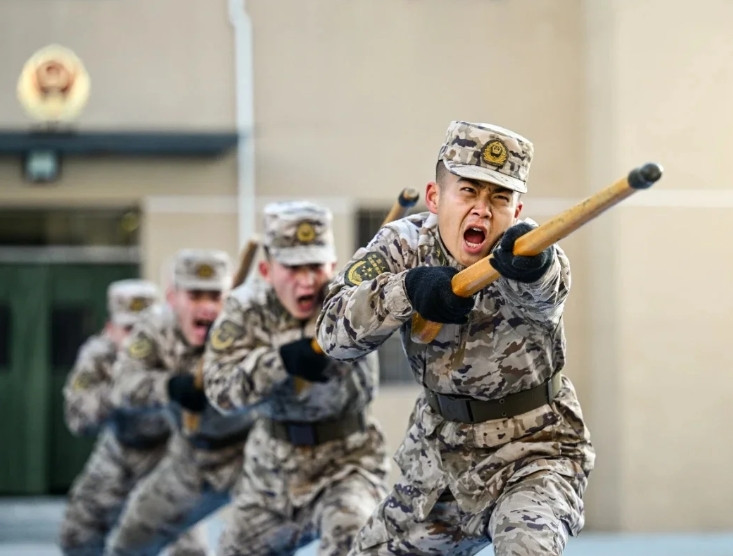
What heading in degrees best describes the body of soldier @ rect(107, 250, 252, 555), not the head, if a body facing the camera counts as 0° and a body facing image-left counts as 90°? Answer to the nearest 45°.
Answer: approximately 315°

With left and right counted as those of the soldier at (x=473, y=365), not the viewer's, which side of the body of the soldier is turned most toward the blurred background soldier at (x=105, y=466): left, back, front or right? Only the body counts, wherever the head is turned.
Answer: back

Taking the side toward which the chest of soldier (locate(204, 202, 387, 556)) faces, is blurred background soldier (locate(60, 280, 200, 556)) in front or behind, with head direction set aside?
behind

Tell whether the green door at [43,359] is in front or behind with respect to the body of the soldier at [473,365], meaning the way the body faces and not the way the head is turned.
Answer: behind

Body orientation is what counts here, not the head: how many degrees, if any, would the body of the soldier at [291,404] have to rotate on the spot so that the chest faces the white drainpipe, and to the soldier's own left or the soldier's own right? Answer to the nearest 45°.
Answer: approximately 135° to the soldier's own left

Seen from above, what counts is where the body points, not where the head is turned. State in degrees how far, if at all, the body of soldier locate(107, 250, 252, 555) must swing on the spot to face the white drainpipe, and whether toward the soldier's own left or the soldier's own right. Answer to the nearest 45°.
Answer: approximately 135° to the soldier's own left

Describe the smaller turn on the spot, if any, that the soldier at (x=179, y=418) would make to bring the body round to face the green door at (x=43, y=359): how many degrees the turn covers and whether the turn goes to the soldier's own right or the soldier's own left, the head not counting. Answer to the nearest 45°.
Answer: approximately 135° to the soldier's own left

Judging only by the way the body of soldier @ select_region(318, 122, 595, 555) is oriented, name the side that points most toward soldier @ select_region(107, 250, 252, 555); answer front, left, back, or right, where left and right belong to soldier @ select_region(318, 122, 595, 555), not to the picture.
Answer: back

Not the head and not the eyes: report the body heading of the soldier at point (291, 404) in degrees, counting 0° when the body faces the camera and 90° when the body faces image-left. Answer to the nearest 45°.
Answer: approximately 315°
